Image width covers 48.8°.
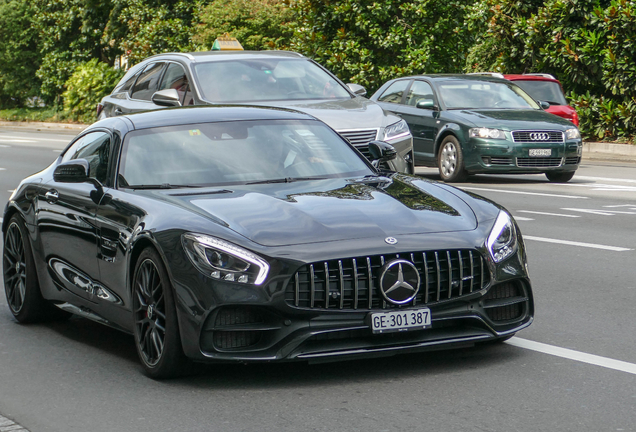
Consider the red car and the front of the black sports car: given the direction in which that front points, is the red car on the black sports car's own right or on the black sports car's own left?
on the black sports car's own left

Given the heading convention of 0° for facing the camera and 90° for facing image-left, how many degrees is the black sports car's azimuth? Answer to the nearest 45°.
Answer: approximately 315°
